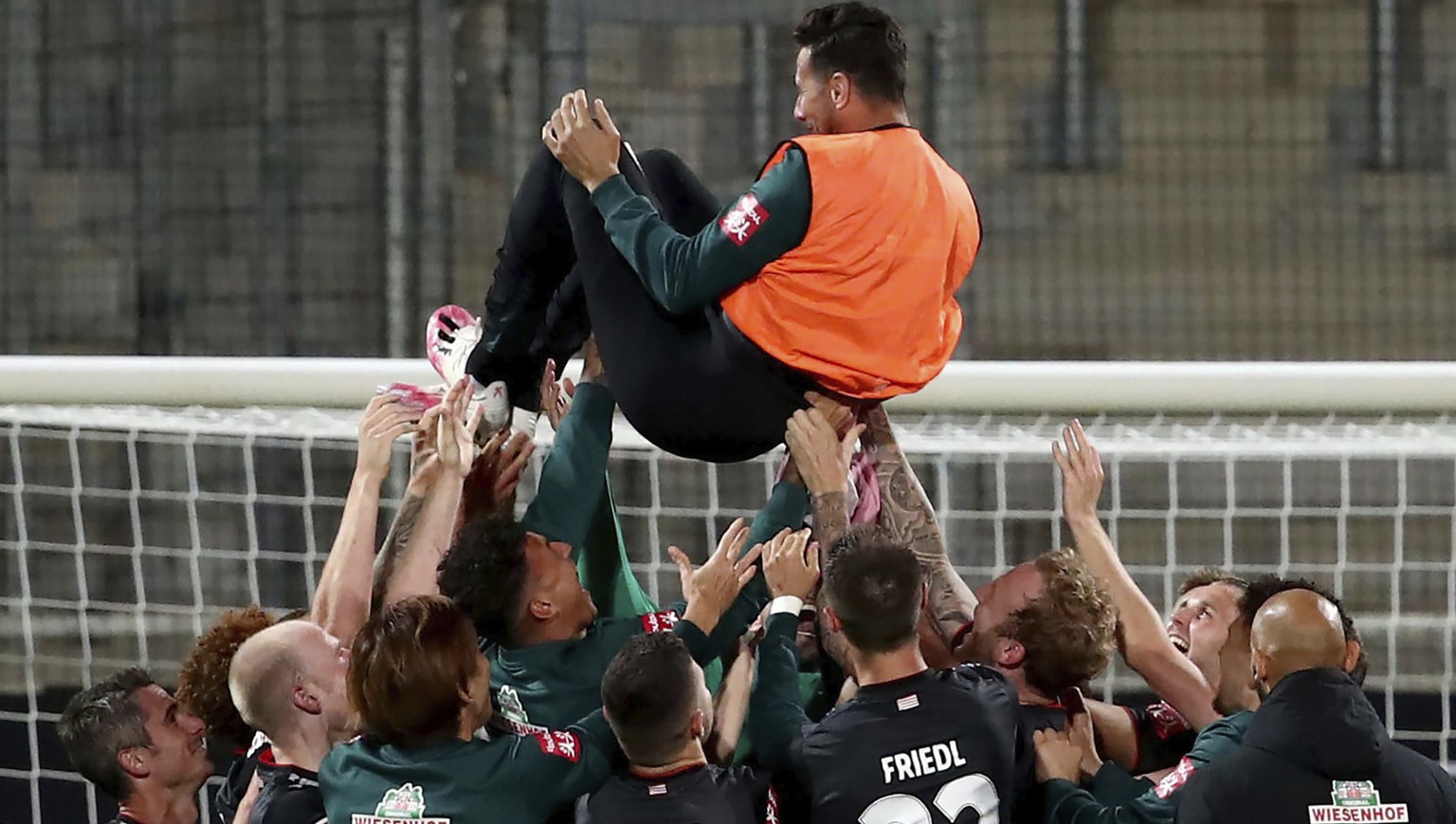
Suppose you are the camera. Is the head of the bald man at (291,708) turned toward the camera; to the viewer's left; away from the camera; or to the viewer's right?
to the viewer's right

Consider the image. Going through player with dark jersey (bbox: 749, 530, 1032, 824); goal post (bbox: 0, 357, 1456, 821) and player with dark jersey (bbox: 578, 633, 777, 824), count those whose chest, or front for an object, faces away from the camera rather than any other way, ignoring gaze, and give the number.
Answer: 2

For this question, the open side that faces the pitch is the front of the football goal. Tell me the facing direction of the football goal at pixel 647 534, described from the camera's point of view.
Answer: facing the viewer

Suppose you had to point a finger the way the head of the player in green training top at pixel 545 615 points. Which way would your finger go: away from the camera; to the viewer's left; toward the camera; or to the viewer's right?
to the viewer's right

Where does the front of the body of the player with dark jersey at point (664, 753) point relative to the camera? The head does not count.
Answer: away from the camera

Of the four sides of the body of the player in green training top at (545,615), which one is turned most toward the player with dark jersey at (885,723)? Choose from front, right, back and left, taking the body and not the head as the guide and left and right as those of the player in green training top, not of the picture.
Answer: right

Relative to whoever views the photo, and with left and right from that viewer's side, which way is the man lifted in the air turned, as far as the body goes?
facing away from the viewer and to the left of the viewer

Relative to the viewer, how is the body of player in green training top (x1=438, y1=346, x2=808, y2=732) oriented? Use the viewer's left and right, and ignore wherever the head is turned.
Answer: facing away from the viewer and to the right of the viewer

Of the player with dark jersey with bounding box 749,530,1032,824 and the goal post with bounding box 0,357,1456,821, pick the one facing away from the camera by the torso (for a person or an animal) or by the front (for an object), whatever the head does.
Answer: the player with dark jersey

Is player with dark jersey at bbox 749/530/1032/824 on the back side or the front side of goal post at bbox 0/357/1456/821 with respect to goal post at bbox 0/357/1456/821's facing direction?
on the front side

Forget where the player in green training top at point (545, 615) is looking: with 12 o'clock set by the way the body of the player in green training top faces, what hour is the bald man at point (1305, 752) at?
The bald man is roughly at 2 o'clock from the player in green training top.

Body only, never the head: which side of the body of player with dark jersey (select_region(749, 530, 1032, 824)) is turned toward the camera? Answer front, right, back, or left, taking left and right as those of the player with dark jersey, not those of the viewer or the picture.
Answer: back

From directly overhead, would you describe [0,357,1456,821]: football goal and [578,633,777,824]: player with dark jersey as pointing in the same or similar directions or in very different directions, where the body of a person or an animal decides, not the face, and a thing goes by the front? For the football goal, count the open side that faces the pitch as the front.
very different directions

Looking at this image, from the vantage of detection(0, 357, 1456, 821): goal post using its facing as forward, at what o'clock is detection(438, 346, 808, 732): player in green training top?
The player in green training top is roughly at 12 o'clock from the goal post.

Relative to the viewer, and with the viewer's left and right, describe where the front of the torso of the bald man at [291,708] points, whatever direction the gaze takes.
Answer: facing away from the viewer and to the right of the viewer
